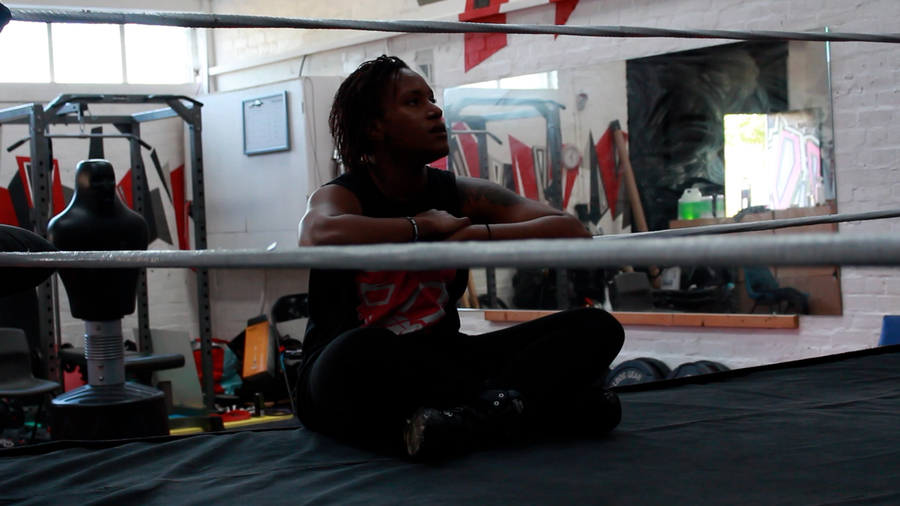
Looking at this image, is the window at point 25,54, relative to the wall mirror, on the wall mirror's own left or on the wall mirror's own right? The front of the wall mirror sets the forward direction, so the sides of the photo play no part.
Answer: on the wall mirror's own right

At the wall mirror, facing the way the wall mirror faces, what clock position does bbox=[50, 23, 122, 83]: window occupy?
The window is roughly at 2 o'clock from the wall mirror.

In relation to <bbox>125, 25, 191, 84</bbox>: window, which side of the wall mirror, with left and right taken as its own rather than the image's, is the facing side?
right

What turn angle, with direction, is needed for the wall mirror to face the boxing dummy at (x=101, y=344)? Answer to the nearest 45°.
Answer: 0° — it already faces it

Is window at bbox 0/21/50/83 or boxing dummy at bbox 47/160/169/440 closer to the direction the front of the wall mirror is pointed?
the boxing dummy

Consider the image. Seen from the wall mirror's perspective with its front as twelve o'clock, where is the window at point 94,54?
The window is roughly at 2 o'clock from the wall mirror.

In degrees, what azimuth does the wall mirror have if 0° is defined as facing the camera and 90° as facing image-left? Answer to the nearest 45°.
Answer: approximately 45°
